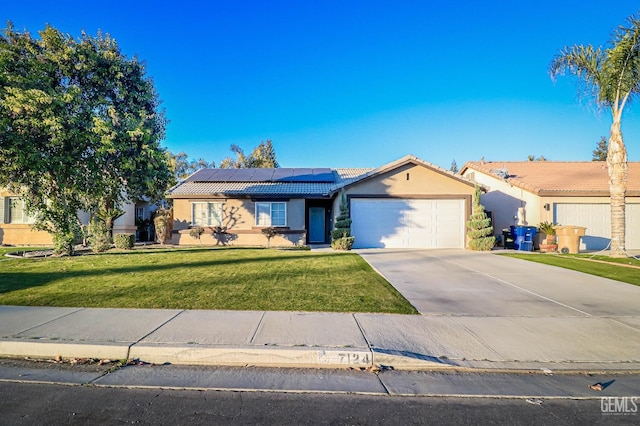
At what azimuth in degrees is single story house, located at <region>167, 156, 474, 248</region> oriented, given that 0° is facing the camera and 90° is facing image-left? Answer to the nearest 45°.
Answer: approximately 0°

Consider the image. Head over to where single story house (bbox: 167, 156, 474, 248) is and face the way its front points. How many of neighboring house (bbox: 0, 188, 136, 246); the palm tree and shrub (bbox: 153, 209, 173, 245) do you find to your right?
2

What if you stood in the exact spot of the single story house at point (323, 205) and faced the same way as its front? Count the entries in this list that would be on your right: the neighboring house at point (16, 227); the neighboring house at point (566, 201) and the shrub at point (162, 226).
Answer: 2

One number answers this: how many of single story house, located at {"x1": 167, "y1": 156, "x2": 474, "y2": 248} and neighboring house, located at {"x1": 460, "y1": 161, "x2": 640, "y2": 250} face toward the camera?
2

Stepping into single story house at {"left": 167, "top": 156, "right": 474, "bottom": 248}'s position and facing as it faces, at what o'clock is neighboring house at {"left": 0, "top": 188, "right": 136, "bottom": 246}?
The neighboring house is roughly at 3 o'clock from the single story house.

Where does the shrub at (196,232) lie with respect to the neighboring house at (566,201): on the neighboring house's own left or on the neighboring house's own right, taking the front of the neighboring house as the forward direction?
on the neighboring house's own right

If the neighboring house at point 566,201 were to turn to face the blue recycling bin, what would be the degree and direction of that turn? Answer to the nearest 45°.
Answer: approximately 45° to its right

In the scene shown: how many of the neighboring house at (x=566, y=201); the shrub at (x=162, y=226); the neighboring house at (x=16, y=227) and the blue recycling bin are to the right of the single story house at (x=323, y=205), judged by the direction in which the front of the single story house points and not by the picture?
2
